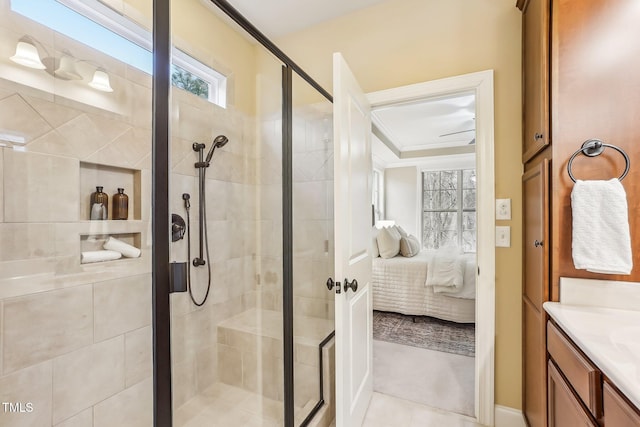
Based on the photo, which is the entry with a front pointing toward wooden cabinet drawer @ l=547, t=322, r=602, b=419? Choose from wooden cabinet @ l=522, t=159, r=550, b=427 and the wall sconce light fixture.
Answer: the wall sconce light fixture

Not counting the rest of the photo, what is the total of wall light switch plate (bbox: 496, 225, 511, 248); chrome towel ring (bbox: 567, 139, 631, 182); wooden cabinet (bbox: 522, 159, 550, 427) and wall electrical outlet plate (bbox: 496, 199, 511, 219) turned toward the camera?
3

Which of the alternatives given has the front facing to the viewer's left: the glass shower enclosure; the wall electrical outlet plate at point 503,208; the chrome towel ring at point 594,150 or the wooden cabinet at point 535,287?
the wooden cabinet

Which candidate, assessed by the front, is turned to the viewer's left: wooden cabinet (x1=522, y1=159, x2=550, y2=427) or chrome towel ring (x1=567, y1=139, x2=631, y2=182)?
the wooden cabinet

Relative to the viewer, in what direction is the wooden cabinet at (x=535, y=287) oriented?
to the viewer's left

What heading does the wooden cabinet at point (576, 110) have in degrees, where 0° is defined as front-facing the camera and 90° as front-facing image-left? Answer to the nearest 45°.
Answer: approximately 90°

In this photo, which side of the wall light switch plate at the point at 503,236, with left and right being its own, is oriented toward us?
front

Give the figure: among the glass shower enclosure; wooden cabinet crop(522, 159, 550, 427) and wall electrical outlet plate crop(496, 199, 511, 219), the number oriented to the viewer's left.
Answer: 1

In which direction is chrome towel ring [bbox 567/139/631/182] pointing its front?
toward the camera

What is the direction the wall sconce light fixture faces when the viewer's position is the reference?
facing the viewer and to the right of the viewer
